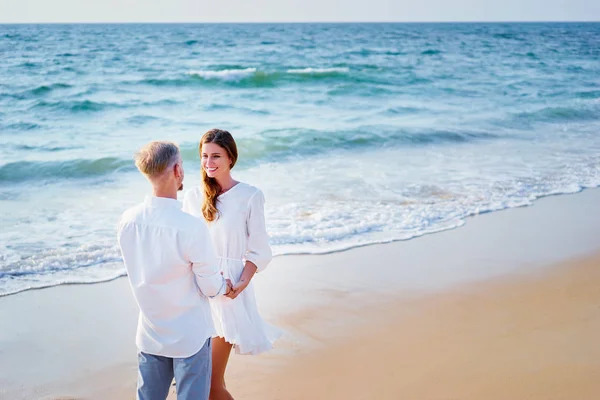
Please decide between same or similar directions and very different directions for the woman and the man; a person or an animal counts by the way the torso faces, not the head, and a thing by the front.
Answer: very different directions

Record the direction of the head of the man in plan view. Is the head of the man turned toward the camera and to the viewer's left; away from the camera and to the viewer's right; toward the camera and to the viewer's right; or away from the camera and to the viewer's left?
away from the camera and to the viewer's right

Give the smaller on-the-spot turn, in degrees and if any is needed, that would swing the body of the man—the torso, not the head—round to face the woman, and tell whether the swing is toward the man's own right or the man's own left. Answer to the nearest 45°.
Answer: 0° — they already face them

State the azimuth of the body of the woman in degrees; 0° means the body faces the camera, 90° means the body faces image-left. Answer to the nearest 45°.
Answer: approximately 45°

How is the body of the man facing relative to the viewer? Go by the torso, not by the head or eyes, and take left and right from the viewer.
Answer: facing away from the viewer and to the right of the viewer
